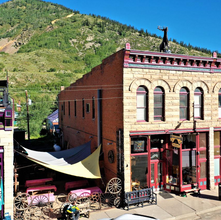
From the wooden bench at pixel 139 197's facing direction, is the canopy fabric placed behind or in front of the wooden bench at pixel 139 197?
behind

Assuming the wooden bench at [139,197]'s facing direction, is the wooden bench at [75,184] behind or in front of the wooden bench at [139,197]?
behind

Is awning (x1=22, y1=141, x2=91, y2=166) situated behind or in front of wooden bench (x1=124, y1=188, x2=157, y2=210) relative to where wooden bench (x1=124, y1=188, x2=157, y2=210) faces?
behind

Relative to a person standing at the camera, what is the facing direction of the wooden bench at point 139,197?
facing the viewer and to the right of the viewer

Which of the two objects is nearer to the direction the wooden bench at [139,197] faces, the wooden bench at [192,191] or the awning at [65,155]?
the wooden bench

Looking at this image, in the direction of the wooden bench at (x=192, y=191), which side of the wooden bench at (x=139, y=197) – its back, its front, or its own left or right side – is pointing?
left
